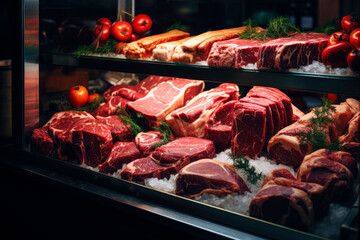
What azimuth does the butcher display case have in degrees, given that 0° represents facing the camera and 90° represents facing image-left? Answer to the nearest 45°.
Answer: approximately 45°
